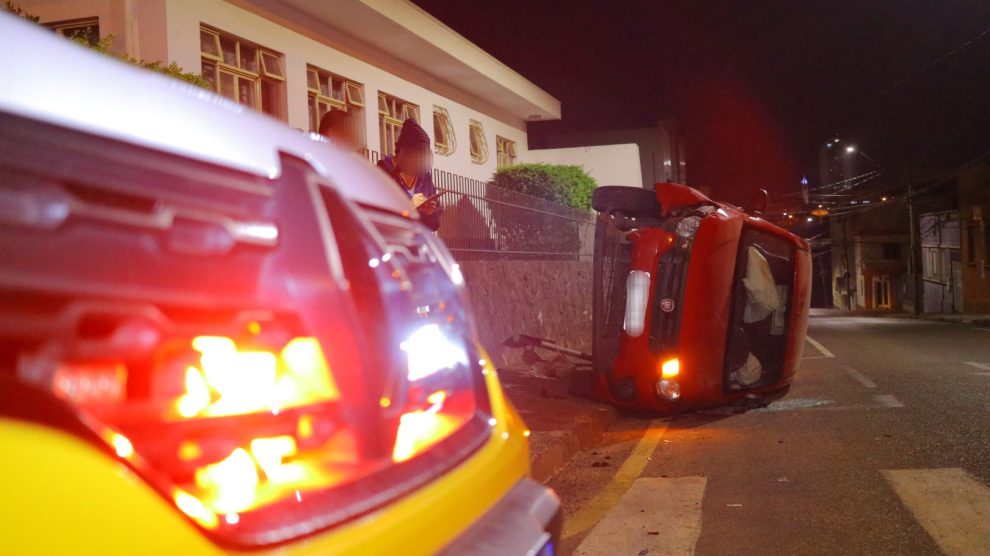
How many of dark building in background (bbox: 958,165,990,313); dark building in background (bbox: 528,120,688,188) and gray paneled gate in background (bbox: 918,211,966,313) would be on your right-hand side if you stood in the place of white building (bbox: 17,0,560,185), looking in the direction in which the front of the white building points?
0

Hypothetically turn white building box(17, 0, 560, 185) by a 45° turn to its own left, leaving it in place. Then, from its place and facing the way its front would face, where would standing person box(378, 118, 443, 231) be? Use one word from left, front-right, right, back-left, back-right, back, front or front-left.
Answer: right

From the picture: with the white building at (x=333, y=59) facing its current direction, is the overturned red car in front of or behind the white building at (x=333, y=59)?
in front

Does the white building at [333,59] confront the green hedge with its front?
no

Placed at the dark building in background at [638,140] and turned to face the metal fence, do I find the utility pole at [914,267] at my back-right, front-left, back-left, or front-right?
back-left

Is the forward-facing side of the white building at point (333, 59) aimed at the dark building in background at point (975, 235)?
no

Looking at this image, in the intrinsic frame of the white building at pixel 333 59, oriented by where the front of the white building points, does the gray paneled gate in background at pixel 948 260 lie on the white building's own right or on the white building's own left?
on the white building's own left

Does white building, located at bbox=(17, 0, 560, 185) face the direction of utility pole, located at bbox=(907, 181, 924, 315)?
no

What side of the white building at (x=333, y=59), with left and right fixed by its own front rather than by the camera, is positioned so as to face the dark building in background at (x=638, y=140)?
left

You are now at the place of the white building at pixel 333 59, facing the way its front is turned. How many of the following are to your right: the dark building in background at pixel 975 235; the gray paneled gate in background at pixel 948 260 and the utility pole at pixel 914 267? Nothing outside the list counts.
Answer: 0

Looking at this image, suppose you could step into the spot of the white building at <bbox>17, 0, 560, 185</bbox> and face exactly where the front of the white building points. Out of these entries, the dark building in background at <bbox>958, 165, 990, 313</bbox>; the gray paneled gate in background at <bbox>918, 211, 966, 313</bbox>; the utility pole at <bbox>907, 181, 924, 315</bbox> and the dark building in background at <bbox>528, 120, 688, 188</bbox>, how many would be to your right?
0

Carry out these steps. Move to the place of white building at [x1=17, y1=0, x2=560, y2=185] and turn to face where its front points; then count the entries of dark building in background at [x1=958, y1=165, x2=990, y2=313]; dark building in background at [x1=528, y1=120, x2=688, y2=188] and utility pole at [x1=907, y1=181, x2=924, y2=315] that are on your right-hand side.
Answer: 0

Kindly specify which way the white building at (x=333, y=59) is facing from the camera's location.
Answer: facing the viewer and to the right of the viewer

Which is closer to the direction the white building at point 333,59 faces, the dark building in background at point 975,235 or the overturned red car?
the overturned red car
